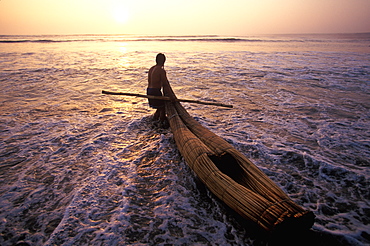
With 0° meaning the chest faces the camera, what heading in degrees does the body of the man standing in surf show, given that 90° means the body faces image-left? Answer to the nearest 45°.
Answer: approximately 225°

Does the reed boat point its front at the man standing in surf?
yes

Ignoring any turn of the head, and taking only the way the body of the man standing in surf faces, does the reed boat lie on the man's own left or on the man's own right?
on the man's own right

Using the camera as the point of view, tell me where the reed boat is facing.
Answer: facing away from the viewer and to the left of the viewer
